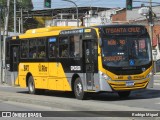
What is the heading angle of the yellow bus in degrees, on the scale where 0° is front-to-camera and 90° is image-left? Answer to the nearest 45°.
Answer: approximately 315°
